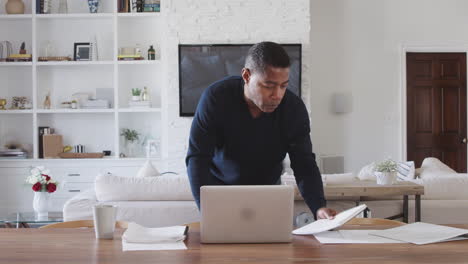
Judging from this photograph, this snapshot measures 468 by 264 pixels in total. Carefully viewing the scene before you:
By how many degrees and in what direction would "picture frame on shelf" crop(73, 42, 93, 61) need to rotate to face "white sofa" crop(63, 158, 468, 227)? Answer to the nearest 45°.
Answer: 0° — it already faces it

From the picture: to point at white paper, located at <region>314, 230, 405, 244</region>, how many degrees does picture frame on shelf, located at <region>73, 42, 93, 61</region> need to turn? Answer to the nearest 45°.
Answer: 0° — it already faces it

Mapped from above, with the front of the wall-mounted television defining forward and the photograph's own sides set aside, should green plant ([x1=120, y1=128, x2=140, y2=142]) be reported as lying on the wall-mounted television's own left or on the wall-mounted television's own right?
on the wall-mounted television's own right

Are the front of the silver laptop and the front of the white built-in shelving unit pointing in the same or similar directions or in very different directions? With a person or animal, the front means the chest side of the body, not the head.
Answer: very different directions

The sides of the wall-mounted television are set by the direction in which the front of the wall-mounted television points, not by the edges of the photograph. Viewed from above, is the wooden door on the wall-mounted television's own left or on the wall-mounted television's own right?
on the wall-mounted television's own left

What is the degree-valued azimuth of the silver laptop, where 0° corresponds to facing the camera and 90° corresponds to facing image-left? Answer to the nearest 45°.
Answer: approximately 180°

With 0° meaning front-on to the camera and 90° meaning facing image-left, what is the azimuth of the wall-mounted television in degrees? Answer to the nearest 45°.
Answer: approximately 0°

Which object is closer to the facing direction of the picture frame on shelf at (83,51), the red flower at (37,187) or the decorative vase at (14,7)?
the red flower

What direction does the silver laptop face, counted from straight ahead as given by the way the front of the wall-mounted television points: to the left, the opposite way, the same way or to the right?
the opposite way
